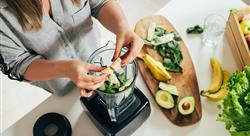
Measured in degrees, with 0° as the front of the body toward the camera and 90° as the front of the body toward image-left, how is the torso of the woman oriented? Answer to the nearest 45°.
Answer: approximately 315°

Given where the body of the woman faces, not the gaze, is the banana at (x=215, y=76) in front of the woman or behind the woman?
in front

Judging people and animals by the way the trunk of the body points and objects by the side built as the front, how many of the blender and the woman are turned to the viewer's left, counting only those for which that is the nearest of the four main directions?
0
